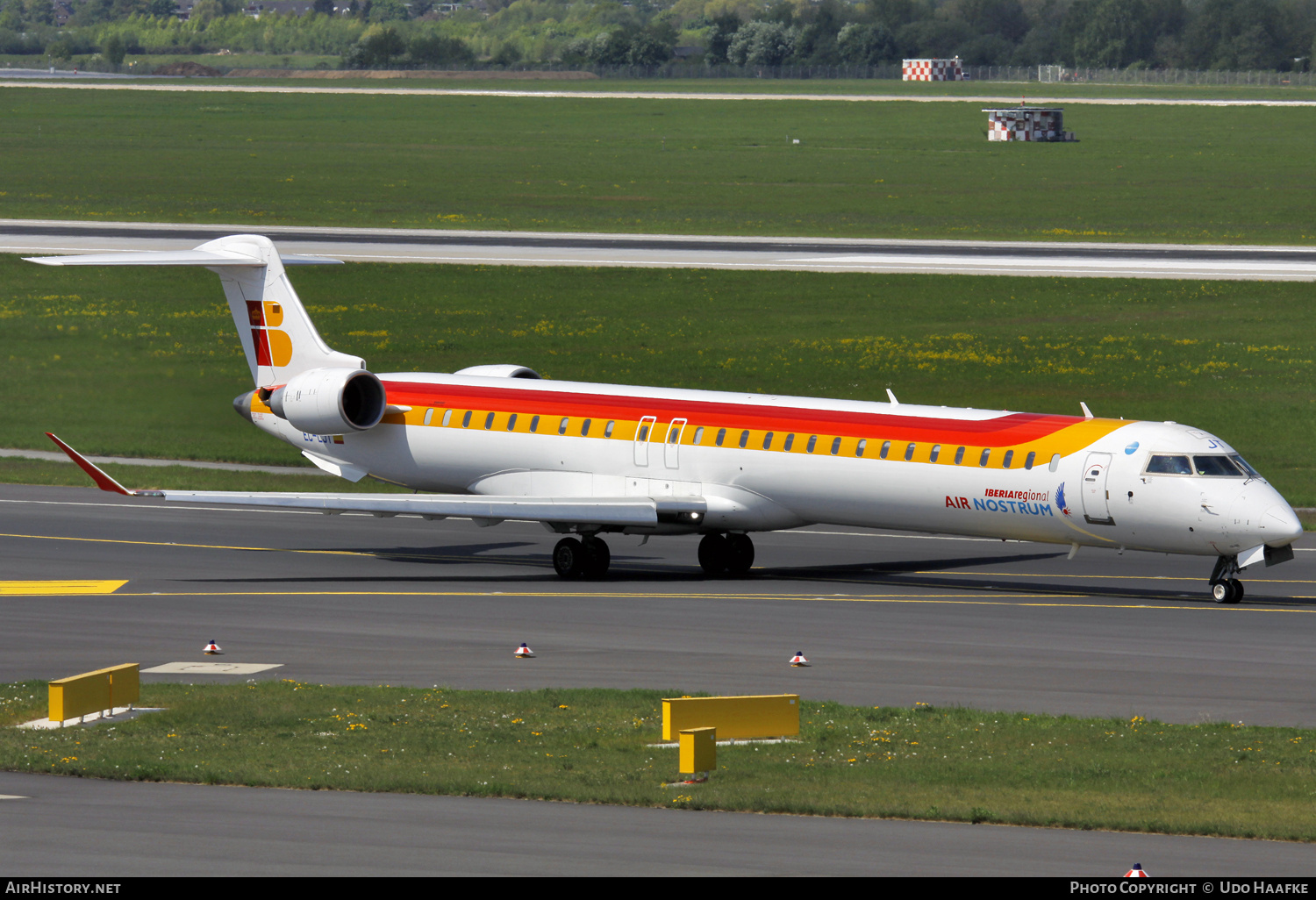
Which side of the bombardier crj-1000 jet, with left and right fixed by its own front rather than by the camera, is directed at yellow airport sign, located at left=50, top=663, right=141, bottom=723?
right

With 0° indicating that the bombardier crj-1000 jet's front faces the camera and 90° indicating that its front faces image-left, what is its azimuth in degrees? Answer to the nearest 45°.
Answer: approximately 315°

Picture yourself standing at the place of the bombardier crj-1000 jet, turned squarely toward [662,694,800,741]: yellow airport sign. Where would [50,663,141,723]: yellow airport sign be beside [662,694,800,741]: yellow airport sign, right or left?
right

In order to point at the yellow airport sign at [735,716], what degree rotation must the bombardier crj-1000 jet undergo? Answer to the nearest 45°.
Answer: approximately 45° to its right

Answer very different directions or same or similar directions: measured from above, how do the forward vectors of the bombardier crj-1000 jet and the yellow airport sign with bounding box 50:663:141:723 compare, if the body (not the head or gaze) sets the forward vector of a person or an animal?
very different directions
